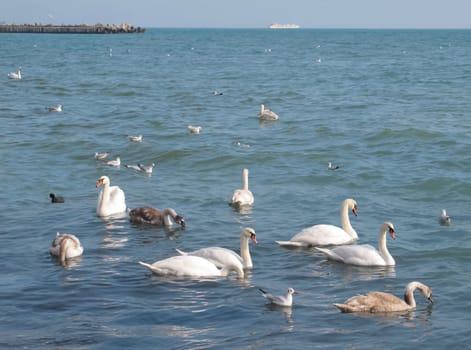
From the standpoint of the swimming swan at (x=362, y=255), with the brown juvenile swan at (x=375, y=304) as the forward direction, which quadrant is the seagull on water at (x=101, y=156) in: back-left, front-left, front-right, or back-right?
back-right

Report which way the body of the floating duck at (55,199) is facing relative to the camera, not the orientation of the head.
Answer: to the viewer's left

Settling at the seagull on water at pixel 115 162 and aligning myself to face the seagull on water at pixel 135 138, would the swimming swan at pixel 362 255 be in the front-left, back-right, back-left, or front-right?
back-right

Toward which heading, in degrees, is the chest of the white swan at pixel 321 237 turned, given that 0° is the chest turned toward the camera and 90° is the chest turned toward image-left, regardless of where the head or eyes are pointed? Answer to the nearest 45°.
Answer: approximately 270°

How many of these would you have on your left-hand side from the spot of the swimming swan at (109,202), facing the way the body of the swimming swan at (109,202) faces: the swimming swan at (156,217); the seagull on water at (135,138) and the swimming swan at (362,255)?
2

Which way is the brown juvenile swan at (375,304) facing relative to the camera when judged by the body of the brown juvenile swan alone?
to the viewer's right

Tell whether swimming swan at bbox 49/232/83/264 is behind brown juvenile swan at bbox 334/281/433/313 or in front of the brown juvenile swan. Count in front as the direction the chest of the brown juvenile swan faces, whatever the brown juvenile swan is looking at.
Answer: behind

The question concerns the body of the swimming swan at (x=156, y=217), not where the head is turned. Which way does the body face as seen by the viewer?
to the viewer's right

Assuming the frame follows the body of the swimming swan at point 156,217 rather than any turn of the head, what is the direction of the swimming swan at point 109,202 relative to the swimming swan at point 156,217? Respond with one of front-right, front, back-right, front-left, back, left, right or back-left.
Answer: back-left

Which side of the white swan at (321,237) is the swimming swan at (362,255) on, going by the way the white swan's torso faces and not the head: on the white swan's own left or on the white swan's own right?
on the white swan's own right

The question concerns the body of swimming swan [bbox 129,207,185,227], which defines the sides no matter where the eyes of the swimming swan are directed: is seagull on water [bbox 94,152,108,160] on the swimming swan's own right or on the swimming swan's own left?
on the swimming swan's own left

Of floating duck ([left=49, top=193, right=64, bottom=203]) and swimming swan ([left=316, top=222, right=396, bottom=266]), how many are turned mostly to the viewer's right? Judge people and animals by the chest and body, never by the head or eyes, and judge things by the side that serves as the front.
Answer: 1

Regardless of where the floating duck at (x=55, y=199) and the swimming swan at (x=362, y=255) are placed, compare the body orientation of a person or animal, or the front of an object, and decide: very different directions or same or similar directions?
very different directions

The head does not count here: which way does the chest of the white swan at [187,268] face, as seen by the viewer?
to the viewer's right
